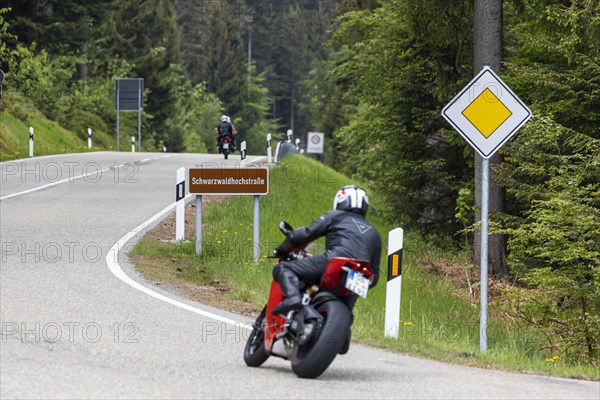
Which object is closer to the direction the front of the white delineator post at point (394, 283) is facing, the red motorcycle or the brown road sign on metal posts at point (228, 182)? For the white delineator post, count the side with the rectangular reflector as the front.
the red motorcycle

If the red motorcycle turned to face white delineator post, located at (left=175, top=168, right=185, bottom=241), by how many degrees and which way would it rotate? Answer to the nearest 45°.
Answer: approximately 45° to its right

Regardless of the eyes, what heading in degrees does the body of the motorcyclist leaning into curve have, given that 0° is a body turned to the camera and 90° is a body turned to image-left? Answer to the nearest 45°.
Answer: approximately 135°

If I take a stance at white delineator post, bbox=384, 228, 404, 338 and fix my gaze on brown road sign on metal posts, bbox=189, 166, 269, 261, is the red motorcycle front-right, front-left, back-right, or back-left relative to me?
back-left

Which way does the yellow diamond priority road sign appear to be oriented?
toward the camera

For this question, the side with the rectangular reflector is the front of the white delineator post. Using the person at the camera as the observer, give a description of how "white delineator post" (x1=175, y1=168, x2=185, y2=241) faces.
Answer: facing the viewer

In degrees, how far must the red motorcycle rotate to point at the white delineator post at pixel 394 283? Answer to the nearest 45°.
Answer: approximately 45° to its right

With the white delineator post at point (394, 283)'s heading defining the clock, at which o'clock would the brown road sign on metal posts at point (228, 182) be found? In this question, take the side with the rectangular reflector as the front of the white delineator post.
The brown road sign on metal posts is roughly at 5 o'clock from the white delineator post.

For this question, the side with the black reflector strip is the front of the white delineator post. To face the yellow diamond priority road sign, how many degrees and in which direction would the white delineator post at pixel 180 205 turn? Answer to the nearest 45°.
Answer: approximately 45° to its left

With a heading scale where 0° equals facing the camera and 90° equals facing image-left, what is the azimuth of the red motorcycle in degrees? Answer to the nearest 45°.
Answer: approximately 135°

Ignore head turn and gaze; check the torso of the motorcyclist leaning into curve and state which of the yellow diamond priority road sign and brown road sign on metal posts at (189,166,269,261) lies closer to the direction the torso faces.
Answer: the brown road sign on metal posts

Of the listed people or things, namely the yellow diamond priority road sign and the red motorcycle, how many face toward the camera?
1

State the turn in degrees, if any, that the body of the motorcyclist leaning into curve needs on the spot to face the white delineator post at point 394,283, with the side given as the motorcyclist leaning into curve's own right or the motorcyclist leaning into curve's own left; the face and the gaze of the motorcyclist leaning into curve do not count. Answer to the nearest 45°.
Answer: approximately 45° to the motorcyclist leaning into curve's own right

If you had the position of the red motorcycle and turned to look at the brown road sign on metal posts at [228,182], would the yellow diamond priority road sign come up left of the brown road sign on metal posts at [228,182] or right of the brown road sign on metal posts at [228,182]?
right
